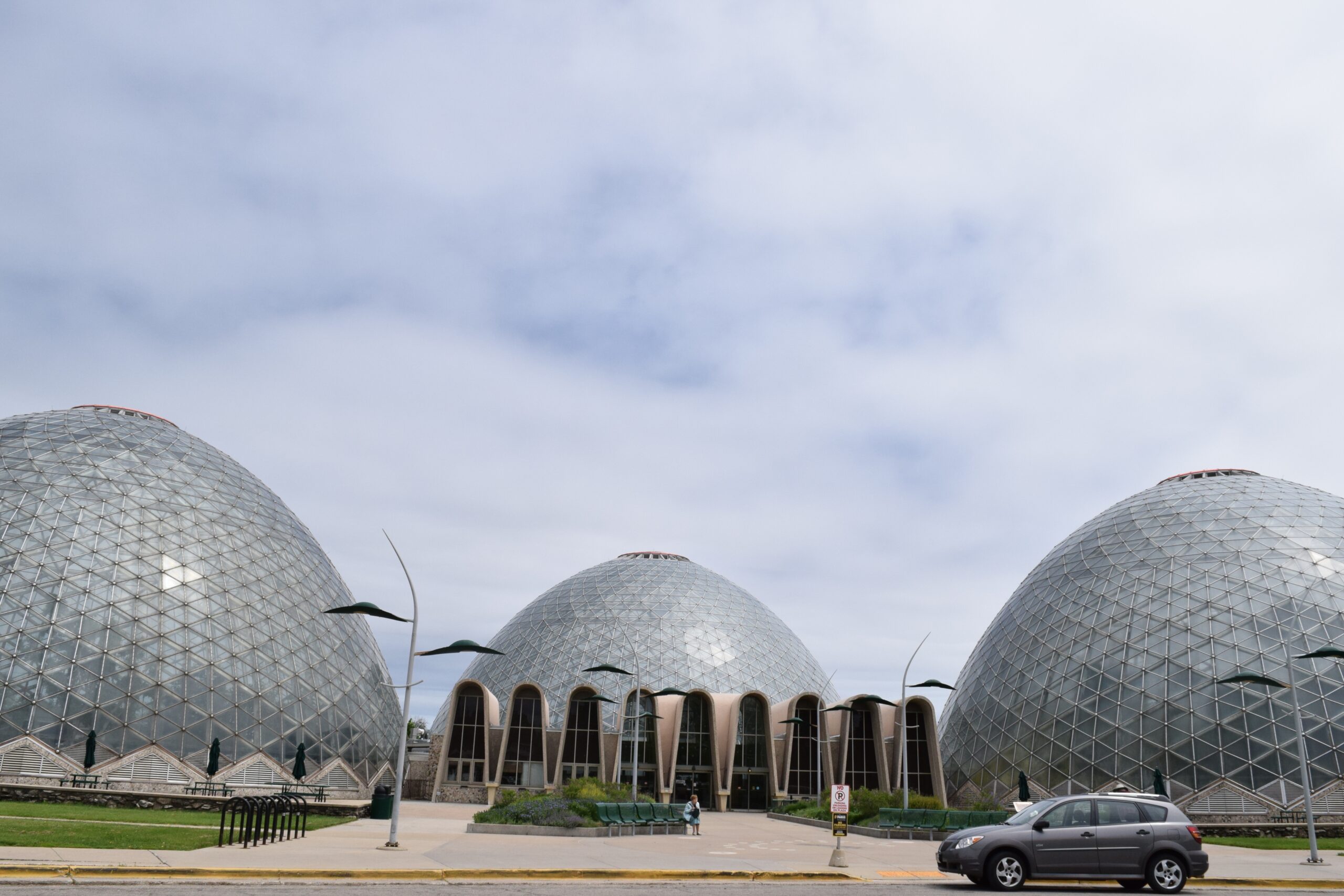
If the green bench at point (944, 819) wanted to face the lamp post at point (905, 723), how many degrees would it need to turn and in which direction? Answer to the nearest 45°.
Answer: approximately 180°

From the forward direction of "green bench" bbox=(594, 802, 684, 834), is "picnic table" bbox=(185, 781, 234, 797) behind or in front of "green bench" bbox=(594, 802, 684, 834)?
behind

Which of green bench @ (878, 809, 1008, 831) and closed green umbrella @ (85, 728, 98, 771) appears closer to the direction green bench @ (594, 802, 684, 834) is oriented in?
the green bench

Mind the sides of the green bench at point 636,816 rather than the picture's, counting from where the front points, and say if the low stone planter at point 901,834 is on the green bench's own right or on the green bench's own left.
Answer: on the green bench's own left

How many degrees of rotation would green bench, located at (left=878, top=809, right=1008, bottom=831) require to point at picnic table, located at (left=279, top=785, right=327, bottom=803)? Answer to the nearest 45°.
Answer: approximately 90° to its right

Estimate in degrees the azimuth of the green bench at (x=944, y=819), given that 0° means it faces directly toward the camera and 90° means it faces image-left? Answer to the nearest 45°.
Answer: approximately 0°

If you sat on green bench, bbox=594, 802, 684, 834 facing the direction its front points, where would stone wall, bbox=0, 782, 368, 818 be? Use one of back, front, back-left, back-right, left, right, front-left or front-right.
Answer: back-right

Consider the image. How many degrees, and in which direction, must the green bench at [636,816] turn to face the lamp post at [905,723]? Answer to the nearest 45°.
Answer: approximately 90° to its left
